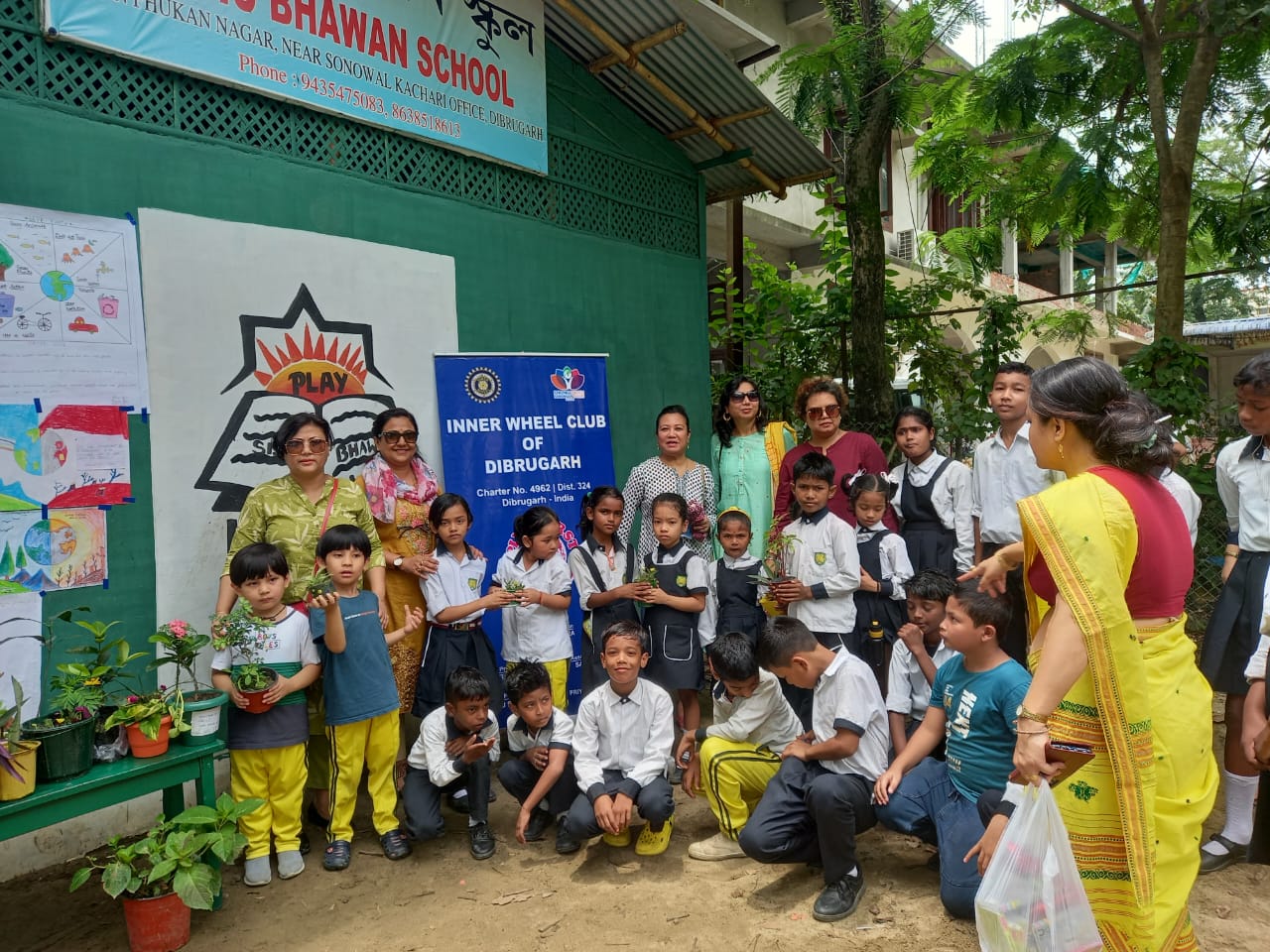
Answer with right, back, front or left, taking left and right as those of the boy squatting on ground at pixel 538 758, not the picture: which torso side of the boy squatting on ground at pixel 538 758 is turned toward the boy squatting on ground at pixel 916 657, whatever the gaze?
left

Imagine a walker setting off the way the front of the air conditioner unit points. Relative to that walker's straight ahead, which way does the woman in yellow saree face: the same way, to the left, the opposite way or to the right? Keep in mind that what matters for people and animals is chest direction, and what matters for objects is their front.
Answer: to the right

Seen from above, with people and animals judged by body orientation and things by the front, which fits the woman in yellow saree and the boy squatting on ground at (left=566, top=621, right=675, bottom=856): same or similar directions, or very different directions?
very different directions

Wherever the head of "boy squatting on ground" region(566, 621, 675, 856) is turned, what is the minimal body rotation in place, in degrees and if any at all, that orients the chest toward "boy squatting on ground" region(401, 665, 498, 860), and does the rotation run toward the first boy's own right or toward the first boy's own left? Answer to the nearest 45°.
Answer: approximately 90° to the first boy's own right

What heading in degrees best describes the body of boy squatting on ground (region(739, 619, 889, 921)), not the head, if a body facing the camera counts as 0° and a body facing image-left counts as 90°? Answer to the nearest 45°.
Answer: approximately 45°

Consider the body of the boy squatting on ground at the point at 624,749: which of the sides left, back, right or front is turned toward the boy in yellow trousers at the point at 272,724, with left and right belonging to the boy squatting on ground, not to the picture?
right

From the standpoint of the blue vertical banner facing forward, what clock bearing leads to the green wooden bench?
The green wooden bench is roughly at 1 o'clock from the blue vertical banner.

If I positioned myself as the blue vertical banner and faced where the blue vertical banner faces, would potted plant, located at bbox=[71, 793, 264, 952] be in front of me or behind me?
in front

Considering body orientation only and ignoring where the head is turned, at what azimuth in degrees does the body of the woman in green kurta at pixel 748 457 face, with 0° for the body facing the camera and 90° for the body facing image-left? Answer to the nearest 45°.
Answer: approximately 0°

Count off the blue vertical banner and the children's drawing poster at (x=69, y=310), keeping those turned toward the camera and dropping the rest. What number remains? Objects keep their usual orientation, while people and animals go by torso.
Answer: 2

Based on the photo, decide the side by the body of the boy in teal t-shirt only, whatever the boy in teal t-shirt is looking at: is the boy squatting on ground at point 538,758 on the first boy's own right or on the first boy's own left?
on the first boy's own right

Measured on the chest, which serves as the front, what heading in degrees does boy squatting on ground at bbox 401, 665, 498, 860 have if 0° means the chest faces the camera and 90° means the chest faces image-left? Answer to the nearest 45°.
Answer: approximately 315°

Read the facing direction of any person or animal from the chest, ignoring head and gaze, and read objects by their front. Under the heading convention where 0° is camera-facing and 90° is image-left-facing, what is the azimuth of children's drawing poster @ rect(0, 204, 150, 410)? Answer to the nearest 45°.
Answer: approximately 0°
